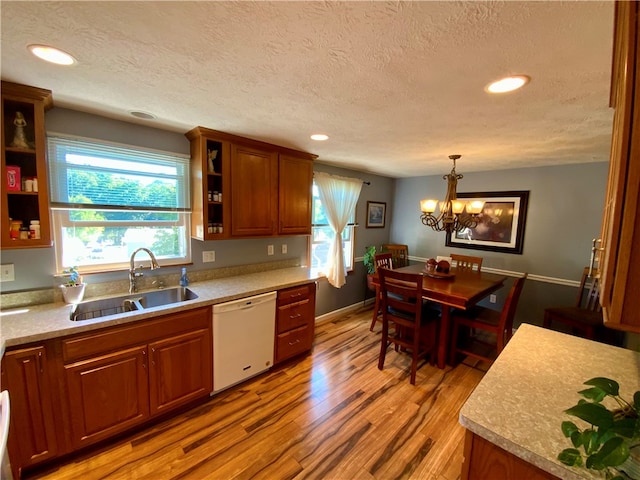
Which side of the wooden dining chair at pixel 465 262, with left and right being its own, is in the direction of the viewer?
front

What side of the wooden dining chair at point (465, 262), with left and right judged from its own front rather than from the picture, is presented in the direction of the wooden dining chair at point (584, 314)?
left

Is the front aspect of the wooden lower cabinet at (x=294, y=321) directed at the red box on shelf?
no

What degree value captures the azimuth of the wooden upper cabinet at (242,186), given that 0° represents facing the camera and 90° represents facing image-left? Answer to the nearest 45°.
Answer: approximately 315°

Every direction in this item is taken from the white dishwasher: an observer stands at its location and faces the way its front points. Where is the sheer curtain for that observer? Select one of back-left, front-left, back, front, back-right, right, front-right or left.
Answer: left

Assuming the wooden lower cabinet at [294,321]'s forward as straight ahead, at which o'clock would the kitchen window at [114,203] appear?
The kitchen window is roughly at 4 o'clock from the wooden lower cabinet.

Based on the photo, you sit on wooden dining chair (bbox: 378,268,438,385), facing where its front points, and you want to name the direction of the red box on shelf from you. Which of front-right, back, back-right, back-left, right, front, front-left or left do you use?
back

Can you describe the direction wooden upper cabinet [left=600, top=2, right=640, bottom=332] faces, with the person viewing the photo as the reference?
facing to the left of the viewer

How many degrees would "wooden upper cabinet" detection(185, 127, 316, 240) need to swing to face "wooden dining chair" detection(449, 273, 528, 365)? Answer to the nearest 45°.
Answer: approximately 45° to its left

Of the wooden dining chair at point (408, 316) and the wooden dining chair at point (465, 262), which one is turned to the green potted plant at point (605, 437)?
the wooden dining chair at point (465, 262)

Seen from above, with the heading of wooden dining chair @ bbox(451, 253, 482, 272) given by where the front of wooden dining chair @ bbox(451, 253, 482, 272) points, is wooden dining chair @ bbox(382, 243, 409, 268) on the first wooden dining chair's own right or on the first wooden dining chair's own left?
on the first wooden dining chair's own right

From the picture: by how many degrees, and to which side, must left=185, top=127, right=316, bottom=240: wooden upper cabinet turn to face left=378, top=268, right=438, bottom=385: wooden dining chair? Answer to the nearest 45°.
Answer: approximately 45° to its left

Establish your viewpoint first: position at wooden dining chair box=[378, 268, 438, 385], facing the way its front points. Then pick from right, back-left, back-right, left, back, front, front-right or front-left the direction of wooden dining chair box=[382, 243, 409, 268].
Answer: front-left

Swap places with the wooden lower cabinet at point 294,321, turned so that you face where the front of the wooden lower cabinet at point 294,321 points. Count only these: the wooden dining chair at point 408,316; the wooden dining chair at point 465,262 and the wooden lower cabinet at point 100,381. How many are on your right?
1

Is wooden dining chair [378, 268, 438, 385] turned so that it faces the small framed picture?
no

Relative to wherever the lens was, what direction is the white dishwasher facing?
facing the viewer and to the right of the viewer

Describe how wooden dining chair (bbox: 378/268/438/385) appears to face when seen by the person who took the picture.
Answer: facing away from the viewer and to the right of the viewer

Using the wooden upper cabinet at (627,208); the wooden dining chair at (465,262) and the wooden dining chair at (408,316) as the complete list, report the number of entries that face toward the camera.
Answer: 1

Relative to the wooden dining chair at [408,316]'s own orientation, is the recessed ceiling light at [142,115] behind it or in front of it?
behind

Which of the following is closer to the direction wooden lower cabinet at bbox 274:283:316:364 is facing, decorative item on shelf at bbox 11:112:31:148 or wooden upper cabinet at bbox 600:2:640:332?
the wooden upper cabinet

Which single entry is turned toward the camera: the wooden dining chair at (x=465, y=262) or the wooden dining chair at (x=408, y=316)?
the wooden dining chair at (x=465, y=262)
